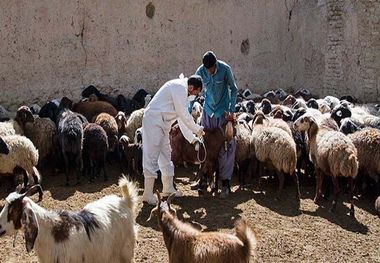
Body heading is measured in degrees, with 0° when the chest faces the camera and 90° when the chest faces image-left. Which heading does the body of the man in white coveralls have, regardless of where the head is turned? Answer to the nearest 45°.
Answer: approximately 270°

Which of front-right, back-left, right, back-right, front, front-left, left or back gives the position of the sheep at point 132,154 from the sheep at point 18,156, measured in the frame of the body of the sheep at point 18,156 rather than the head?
back

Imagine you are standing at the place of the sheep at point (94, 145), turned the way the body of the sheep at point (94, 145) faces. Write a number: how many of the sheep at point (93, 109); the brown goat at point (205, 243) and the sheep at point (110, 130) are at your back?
1

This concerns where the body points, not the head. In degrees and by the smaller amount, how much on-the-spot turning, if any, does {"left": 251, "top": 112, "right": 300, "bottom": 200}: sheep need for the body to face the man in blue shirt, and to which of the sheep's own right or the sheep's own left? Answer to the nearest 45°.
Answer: approximately 45° to the sheep's own left

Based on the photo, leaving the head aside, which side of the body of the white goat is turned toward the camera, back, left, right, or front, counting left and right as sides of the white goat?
left
